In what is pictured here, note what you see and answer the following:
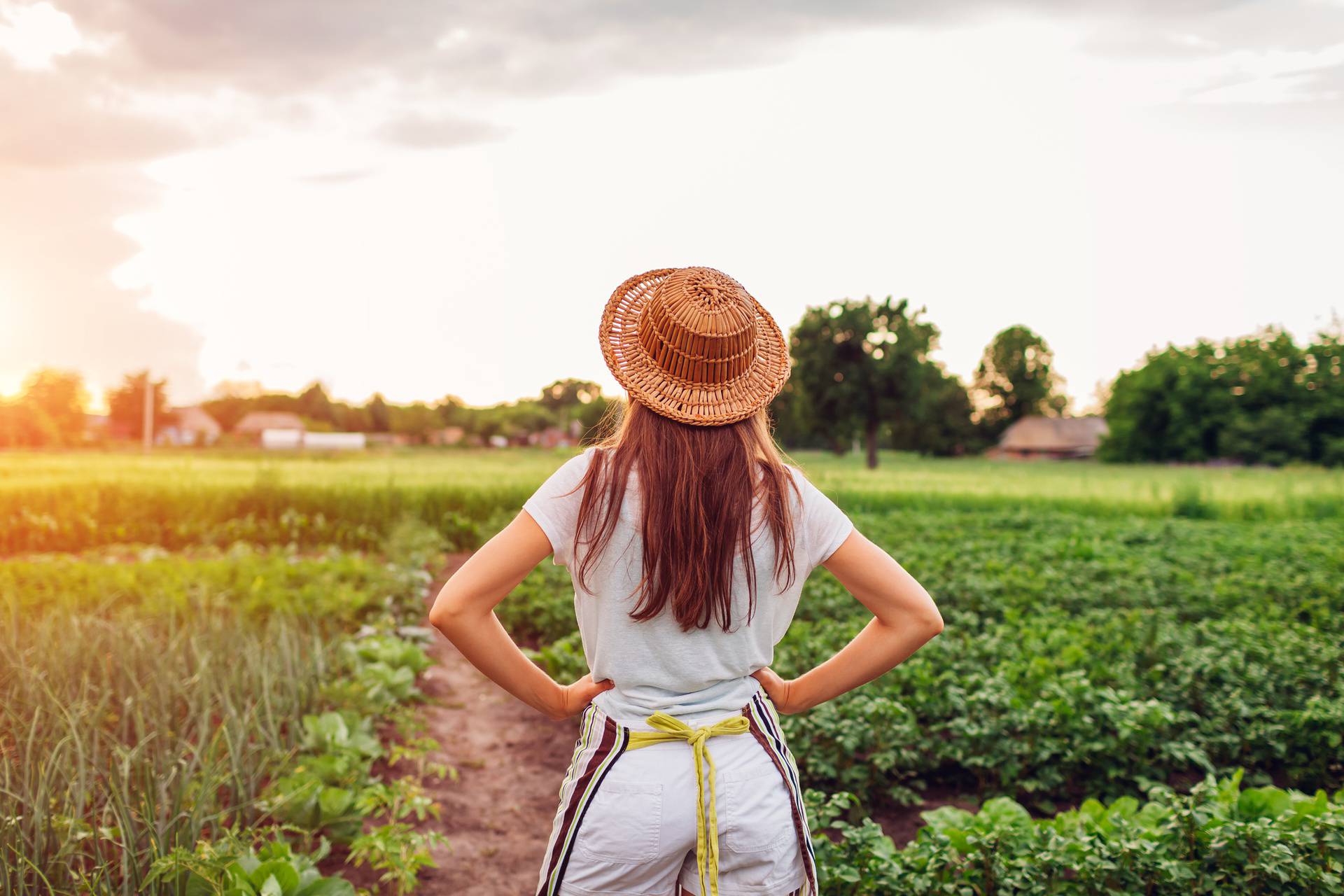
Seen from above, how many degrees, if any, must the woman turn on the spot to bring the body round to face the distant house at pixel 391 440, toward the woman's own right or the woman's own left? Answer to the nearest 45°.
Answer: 0° — they already face it

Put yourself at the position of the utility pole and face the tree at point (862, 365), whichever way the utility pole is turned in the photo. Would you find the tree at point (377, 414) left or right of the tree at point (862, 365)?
left

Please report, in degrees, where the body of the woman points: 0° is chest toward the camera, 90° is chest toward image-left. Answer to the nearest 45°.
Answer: approximately 180°

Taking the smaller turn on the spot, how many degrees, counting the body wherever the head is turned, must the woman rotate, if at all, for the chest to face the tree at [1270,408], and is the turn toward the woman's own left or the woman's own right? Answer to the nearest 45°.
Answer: approximately 45° to the woman's own right

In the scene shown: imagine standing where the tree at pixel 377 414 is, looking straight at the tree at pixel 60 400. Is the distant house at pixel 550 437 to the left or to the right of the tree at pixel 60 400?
left

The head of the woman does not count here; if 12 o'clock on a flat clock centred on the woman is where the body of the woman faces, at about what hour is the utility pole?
The utility pole is roughly at 11 o'clock from the woman.

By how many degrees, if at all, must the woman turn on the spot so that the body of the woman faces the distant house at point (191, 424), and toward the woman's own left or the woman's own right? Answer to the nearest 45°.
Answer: approximately 45° to the woman's own left

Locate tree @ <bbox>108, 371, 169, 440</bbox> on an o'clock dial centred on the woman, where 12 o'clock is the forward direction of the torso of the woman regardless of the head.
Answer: The tree is roughly at 11 o'clock from the woman.
